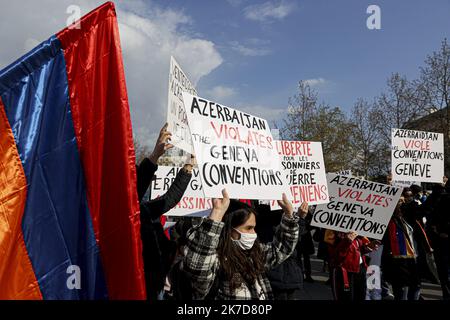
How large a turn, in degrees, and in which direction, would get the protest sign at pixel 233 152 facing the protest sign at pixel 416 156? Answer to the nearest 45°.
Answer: approximately 90° to its left

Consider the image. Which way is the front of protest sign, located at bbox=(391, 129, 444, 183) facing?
toward the camera

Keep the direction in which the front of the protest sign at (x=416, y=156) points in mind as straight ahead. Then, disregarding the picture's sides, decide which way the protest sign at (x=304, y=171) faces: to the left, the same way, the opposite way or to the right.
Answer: the same way

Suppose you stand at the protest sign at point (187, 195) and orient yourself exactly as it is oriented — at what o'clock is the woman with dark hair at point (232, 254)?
The woman with dark hair is roughly at 12 o'clock from the protest sign.

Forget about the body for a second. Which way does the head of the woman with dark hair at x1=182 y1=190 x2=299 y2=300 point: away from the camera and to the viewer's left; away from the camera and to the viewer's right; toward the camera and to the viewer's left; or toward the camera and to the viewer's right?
toward the camera and to the viewer's right

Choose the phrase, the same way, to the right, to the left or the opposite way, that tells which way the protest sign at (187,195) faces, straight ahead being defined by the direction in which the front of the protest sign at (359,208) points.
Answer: the same way

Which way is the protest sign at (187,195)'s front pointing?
toward the camera

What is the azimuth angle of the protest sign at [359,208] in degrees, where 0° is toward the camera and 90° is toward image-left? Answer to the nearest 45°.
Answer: approximately 0°

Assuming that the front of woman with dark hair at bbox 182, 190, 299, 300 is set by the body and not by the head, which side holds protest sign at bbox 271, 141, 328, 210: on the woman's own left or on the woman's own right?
on the woman's own left

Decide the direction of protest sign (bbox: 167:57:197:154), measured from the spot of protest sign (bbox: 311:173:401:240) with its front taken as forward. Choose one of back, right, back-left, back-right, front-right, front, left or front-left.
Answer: front-right

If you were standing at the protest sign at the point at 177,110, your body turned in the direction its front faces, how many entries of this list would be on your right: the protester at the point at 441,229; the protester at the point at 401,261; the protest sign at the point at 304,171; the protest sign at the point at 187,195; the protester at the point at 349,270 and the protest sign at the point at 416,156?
0

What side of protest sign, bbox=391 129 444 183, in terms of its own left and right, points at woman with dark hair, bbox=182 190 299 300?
front

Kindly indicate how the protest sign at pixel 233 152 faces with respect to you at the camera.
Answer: facing the viewer and to the right of the viewer

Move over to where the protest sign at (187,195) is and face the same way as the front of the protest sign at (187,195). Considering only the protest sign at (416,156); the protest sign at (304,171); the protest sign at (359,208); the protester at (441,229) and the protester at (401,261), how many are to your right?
0

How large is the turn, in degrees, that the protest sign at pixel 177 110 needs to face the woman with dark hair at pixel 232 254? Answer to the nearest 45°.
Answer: approximately 45° to its right

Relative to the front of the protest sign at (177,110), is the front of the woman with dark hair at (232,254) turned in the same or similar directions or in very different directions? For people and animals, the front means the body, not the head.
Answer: same or similar directions

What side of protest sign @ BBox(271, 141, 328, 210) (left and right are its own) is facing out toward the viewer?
front
